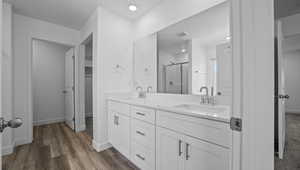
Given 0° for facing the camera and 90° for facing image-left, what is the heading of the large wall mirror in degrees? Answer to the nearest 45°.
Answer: approximately 45°

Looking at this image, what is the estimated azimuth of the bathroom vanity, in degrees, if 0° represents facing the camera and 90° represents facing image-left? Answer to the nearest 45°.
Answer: approximately 45°

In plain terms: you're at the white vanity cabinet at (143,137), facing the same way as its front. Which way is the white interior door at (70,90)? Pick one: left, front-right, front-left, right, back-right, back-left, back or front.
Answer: right

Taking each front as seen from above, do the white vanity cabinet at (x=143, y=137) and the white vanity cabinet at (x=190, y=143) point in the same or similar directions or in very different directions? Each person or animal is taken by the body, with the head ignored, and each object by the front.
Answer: same or similar directions

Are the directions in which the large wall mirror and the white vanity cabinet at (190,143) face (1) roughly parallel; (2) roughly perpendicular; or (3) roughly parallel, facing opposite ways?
roughly parallel

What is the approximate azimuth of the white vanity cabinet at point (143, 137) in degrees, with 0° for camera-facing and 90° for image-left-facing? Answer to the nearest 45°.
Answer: approximately 45°

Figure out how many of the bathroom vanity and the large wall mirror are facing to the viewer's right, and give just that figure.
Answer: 0

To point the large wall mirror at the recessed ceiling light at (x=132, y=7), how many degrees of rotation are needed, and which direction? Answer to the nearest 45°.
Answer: approximately 45° to its right

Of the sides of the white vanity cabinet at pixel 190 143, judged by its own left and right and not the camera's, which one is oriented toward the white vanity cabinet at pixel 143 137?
right
